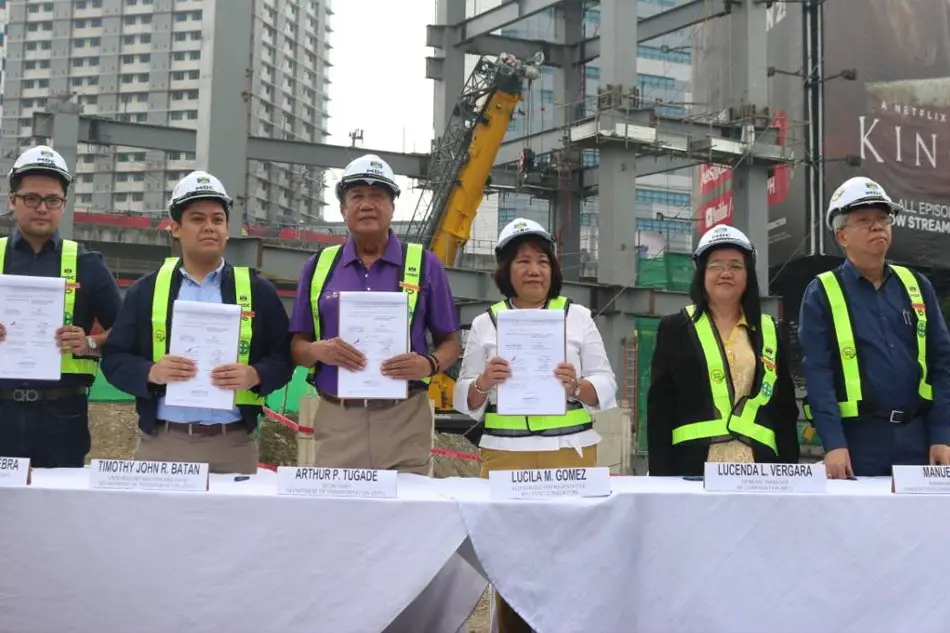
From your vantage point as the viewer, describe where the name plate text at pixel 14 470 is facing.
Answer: facing the viewer

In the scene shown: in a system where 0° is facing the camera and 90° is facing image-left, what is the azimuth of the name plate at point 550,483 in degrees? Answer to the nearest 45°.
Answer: approximately 0°

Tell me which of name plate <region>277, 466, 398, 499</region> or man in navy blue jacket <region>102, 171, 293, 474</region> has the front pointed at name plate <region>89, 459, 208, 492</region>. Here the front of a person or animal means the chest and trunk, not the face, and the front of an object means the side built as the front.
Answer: the man in navy blue jacket

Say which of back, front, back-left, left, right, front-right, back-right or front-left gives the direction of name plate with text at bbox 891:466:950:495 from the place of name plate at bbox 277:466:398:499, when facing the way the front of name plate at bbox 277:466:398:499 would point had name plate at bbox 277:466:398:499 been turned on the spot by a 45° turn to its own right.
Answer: back-left

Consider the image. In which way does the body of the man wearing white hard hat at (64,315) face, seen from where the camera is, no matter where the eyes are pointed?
toward the camera

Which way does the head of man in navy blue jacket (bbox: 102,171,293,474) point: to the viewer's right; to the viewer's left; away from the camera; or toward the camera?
toward the camera

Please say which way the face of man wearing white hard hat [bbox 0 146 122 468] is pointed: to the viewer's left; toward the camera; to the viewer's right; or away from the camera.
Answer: toward the camera

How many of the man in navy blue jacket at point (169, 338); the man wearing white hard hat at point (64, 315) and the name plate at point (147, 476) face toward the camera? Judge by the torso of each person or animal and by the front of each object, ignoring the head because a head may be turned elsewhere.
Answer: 3

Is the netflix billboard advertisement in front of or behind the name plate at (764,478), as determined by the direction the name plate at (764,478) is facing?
behind

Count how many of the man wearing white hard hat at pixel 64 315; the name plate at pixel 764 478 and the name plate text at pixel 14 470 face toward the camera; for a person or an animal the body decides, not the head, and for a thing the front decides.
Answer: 3

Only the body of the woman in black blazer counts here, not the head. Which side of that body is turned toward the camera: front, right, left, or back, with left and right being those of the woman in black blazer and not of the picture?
front

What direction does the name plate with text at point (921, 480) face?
toward the camera

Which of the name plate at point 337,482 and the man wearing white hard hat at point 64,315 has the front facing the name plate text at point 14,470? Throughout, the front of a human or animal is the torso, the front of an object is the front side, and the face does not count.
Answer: the man wearing white hard hat
